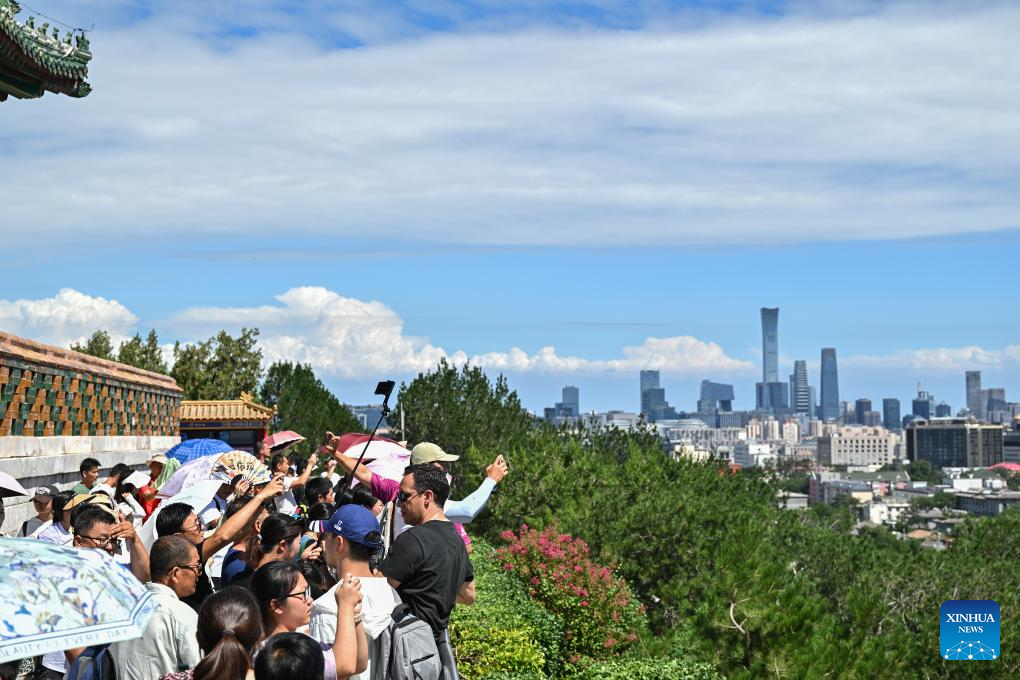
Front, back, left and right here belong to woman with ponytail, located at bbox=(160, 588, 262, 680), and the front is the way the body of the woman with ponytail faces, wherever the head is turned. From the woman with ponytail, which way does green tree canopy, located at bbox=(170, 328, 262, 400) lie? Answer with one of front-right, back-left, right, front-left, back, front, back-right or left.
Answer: front

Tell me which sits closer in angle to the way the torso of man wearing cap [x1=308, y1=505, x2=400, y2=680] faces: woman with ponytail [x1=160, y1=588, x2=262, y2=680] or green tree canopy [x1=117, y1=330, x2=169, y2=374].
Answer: the green tree canopy

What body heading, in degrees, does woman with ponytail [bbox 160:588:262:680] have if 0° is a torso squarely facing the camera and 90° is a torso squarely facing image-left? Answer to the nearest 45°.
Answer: approximately 180°

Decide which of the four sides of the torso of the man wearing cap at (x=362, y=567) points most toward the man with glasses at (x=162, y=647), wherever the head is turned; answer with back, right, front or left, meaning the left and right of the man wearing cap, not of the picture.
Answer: left

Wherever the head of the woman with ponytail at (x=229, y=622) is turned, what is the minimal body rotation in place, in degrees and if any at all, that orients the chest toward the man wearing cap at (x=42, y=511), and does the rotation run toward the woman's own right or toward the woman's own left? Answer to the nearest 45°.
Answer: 0° — they already face them

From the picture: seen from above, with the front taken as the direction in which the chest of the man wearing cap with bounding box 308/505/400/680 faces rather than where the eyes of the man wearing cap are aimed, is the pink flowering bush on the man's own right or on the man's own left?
on the man's own right

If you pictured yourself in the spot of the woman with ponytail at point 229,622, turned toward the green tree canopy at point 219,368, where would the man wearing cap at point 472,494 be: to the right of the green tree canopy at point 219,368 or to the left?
right

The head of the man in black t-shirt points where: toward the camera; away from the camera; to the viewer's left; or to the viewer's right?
to the viewer's left

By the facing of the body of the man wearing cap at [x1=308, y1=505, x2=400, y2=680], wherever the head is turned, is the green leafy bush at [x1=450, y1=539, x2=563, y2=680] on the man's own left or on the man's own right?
on the man's own right

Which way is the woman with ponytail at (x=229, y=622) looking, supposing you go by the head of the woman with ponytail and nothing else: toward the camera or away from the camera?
away from the camera

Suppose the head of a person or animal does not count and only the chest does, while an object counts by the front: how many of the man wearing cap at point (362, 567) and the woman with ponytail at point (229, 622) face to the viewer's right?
0

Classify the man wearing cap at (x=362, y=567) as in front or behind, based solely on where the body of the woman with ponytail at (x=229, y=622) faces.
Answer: in front

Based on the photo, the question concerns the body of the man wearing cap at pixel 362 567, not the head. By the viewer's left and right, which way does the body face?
facing away from the viewer and to the left of the viewer

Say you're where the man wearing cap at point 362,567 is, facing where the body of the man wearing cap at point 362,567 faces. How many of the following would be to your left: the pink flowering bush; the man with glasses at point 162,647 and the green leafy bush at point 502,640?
1
